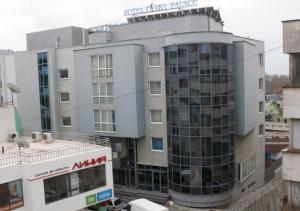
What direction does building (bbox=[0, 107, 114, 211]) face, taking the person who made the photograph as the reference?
facing the viewer and to the right of the viewer

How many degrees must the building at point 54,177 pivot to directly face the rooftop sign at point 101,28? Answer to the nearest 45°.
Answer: approximately 135° to its left

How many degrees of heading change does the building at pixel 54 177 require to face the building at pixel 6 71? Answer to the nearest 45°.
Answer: approximately 135° to its left

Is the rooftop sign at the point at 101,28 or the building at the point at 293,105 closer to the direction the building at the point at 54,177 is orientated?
the building
